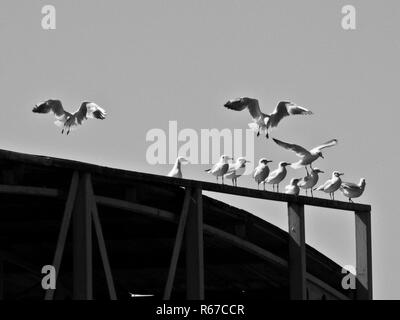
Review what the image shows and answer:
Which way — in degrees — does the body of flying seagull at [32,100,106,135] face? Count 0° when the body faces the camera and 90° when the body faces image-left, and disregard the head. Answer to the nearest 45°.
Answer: approximately 315°
